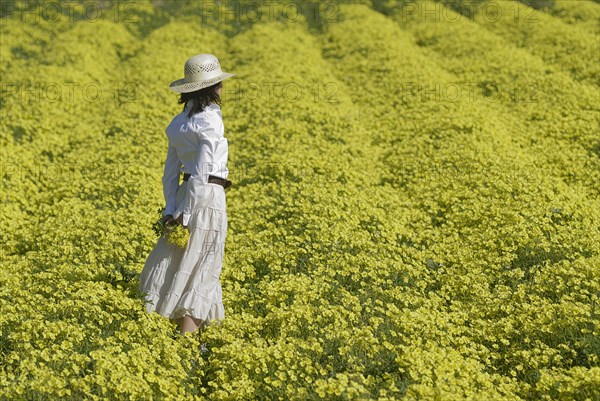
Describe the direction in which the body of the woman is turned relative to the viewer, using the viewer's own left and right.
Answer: facing away from the viewer and to the right of the viewer
